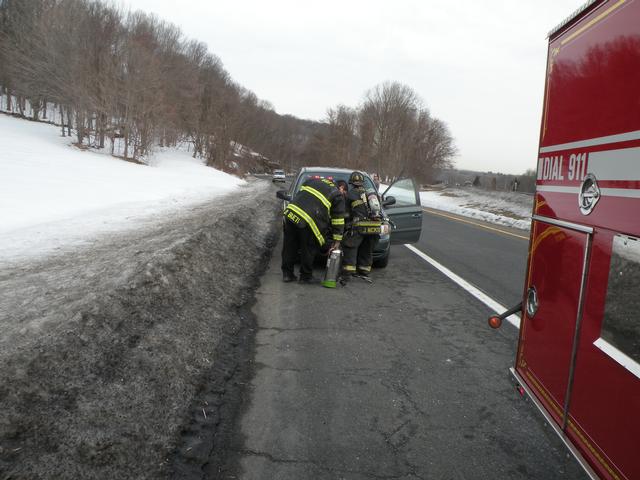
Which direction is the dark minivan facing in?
toward the camera

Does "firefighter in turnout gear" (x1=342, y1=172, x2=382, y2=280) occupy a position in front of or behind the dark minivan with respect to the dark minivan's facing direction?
in front

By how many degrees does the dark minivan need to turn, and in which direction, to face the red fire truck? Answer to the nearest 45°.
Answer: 0° — it already faces it

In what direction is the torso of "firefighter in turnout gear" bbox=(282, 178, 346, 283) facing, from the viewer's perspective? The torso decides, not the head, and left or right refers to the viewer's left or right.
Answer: facing away from the viewer and to the right of the viewer

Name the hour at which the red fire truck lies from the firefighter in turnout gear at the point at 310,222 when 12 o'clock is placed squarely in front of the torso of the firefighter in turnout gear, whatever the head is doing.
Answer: The red fire truck is roughly at 4 o'clock from the firefighter in turnout gear.

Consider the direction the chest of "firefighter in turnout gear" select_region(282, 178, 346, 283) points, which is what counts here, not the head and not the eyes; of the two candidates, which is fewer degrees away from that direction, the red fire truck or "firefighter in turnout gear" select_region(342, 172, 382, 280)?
the firefighter in turnout gear

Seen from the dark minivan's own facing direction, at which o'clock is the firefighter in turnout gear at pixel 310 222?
The firefighter in turnout gear is roughly at 1 o'clock from the dark minivan.

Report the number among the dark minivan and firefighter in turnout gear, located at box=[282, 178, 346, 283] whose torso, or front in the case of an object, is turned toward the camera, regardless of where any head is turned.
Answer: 1

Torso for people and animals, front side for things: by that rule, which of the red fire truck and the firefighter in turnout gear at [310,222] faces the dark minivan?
the firefighter in turnout gear

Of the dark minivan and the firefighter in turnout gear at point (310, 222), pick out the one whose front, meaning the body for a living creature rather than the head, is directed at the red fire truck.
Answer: the dark minivan

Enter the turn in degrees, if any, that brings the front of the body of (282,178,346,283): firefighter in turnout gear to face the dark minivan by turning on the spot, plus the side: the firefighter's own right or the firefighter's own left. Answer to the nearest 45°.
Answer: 0° — they already face it
